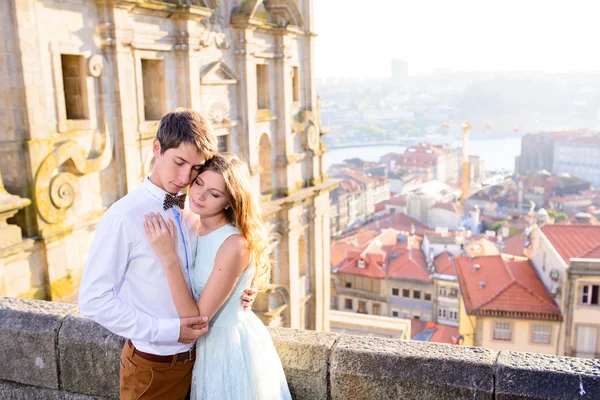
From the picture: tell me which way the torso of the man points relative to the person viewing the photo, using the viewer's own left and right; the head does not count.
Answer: facing the viewer and to the right of the viewer

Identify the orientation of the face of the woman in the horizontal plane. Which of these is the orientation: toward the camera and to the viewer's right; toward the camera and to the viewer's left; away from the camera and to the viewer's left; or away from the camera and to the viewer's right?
toward the camera and to the viewer's left

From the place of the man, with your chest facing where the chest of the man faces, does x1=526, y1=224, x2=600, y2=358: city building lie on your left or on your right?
on your left

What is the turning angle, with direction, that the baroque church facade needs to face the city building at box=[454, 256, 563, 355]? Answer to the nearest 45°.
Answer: approximately 90° to its left

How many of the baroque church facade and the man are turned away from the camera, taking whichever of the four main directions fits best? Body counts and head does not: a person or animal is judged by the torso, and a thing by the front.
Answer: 0

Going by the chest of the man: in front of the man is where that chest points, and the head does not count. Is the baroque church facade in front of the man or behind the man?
behind

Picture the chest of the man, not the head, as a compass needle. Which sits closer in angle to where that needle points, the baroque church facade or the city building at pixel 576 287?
the city building

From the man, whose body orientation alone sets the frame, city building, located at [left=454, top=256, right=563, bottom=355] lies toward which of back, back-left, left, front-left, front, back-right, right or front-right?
left

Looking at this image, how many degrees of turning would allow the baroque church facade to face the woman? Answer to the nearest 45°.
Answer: approximately 45° to its right

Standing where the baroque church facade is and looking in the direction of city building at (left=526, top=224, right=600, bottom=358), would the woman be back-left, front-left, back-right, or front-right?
back-right
